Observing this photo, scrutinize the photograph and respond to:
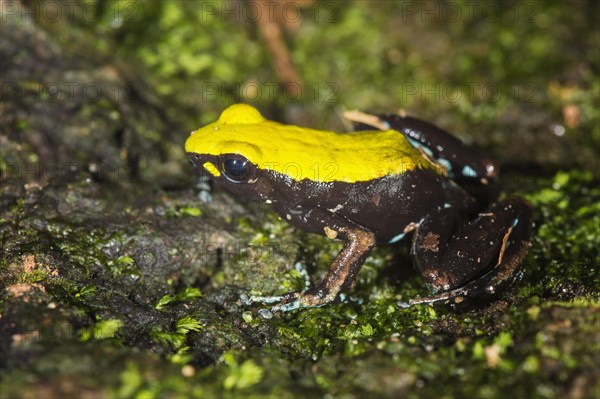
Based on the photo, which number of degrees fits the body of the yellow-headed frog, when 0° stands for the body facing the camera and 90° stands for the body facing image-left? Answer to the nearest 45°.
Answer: approximately 90°
